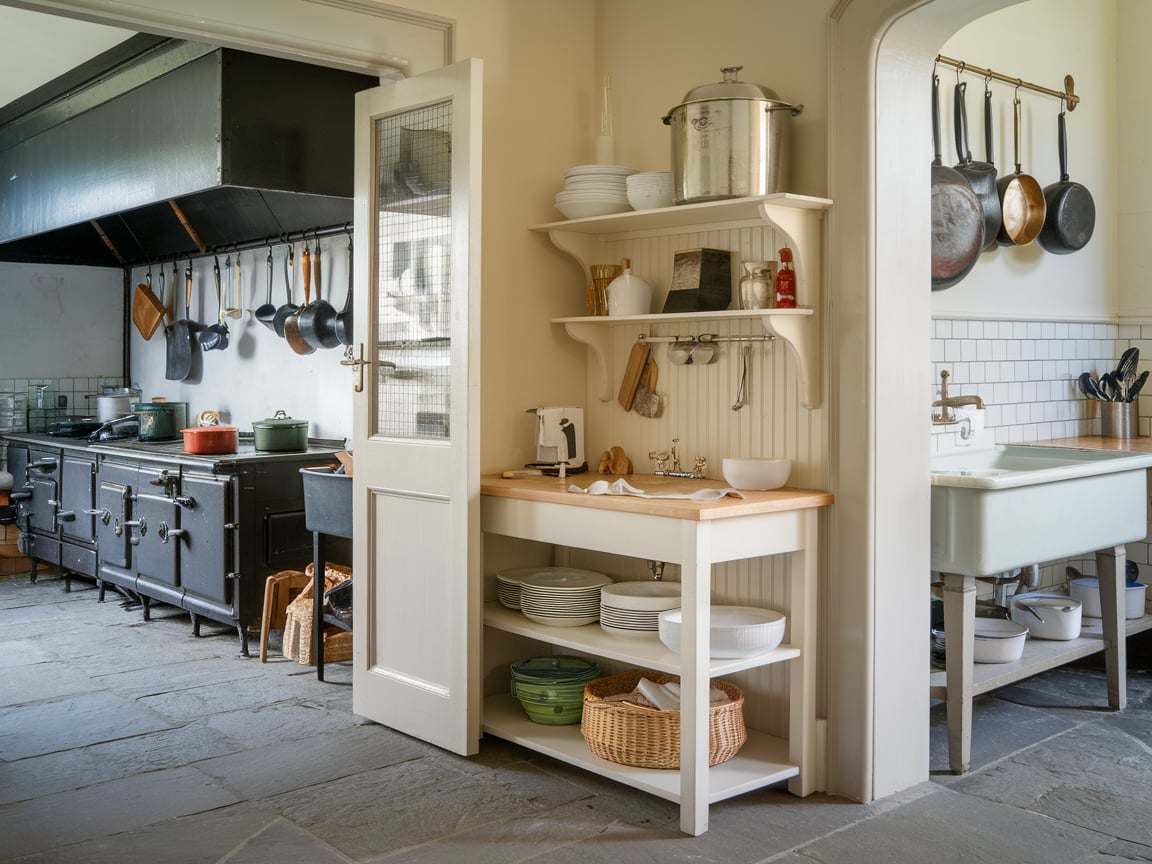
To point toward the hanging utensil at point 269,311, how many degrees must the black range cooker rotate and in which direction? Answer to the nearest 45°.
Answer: approximately 180°

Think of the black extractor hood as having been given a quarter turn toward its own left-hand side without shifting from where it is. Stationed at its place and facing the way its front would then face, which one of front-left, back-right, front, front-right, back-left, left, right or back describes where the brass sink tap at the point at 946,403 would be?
front

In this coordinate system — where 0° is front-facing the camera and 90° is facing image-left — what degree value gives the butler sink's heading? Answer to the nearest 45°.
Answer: approximately 315°

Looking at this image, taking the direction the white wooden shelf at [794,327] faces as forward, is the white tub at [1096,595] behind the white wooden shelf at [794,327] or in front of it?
behind

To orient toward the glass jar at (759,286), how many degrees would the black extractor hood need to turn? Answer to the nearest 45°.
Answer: approximately 90° to its left

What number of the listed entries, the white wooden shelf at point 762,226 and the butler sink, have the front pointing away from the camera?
0

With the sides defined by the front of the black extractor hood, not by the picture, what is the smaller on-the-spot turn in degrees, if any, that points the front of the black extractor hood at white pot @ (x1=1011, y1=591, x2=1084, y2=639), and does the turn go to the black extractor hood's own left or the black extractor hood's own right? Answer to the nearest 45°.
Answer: approximately 90° to the black extractor hood's own left

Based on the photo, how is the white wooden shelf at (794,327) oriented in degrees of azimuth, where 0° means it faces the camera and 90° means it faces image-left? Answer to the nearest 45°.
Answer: approximately 45°

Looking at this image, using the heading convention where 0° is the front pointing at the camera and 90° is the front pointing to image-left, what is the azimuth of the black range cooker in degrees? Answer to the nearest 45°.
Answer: approximately 45°

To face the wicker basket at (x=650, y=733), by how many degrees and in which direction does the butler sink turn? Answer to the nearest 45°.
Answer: approximately 90° to its right
